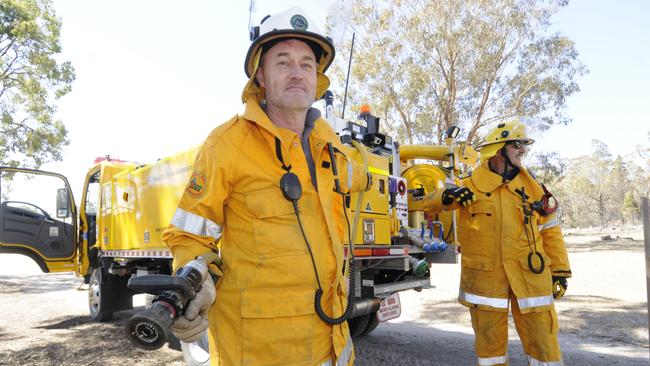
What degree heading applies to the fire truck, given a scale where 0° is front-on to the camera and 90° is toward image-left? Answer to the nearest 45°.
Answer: approximately 135°

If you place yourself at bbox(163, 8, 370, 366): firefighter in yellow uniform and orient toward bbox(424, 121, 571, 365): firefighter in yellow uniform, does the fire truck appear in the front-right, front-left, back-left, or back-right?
front-left

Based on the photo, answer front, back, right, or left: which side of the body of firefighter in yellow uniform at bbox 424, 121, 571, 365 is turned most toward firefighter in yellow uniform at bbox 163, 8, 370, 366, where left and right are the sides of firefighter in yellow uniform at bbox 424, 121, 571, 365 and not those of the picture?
front

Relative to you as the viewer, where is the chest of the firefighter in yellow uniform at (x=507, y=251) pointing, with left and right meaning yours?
facing the viewer

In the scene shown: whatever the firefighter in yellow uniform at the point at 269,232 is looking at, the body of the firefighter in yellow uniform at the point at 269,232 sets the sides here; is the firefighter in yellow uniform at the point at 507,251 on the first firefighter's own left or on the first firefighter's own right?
on the first firefighter's own left

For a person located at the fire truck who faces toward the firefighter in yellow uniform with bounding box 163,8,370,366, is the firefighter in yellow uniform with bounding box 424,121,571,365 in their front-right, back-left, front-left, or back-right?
front-left

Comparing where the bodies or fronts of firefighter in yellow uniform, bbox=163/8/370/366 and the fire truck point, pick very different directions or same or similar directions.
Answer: very different directions

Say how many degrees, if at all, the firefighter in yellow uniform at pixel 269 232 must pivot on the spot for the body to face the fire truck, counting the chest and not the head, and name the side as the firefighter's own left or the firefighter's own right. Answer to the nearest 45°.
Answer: approximately 135° to the firefighter's own left
